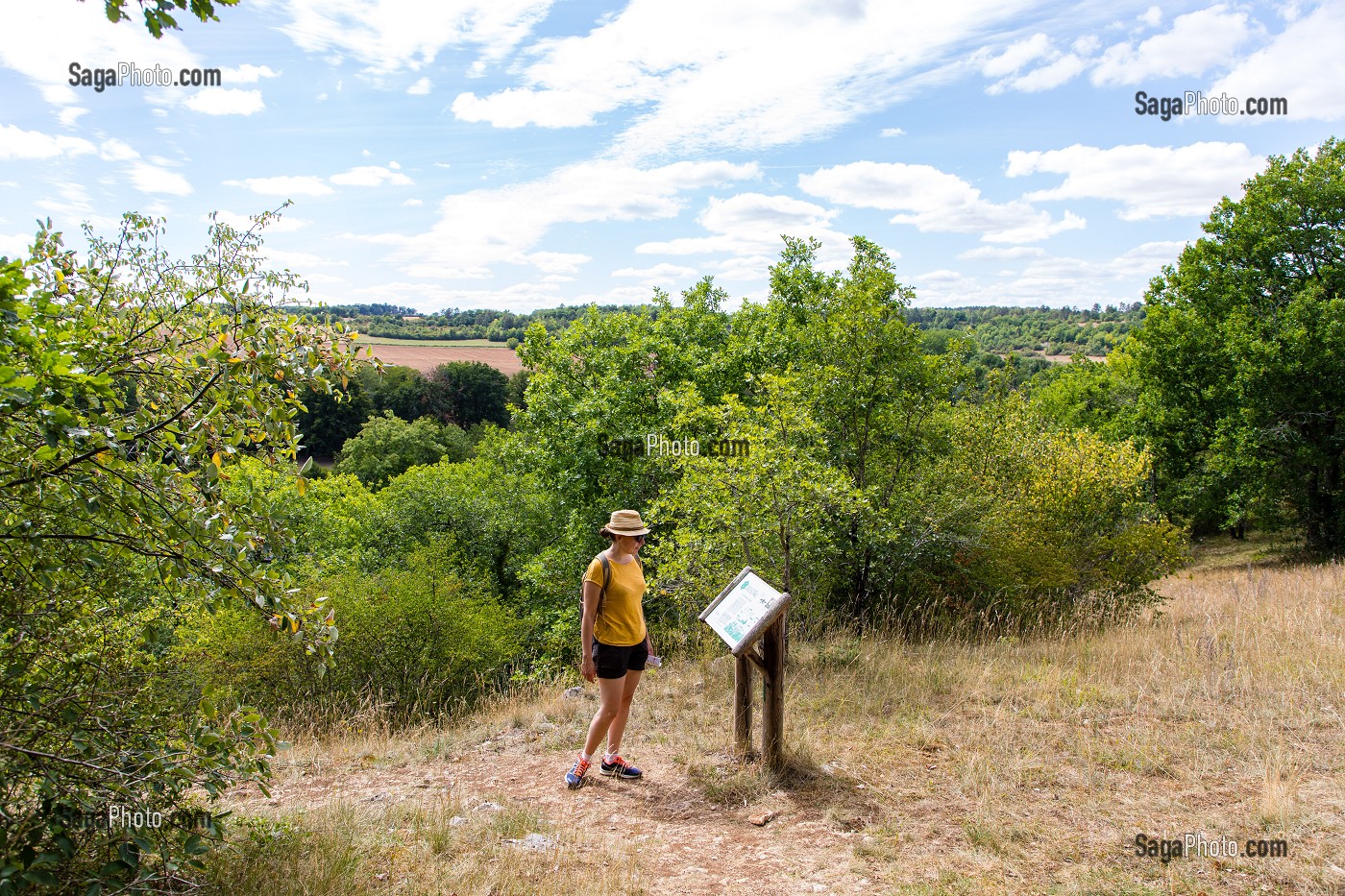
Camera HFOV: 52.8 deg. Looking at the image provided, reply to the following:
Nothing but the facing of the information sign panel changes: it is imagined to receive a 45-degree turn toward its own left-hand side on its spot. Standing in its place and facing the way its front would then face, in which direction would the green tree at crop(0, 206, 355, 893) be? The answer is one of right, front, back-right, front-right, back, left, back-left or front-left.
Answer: front-right

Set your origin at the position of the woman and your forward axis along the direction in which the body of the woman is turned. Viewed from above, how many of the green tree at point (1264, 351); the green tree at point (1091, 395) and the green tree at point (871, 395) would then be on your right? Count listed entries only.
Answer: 0

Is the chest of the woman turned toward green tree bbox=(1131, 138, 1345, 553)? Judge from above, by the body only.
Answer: no

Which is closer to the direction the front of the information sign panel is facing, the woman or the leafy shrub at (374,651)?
the woman

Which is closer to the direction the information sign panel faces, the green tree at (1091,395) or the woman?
the woman

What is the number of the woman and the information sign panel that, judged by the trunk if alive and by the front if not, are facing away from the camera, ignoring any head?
0

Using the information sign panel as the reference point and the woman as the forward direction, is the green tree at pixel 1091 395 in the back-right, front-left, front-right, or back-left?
back-right

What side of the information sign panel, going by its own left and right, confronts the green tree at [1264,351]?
back

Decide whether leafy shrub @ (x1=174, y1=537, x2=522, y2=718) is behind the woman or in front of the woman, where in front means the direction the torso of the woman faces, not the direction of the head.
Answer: behind

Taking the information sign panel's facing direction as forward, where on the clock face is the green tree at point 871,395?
The green tree is roughly at 5 o'clock from the information sign panel.

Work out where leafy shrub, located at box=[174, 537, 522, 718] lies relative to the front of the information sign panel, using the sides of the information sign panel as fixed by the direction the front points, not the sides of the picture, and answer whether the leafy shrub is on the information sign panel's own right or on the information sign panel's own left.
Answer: on the information sign panel's own right

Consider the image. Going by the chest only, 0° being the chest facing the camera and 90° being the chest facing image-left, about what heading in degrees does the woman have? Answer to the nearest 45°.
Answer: approximately 315°
